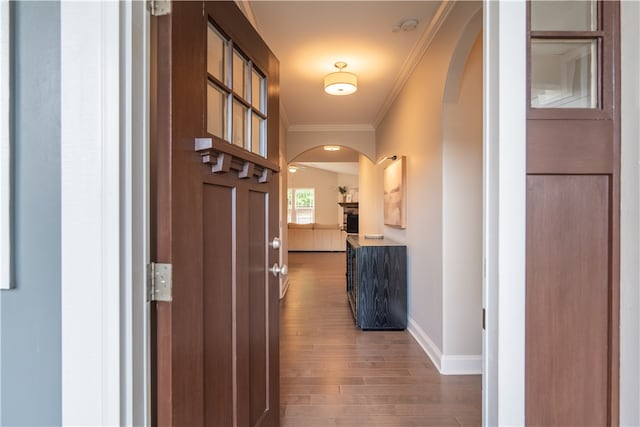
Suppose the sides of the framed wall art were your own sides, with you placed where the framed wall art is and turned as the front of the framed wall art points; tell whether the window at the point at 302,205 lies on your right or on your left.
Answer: on your right

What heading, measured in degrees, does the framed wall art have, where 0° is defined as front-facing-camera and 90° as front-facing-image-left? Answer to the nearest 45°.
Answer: approximately 90°

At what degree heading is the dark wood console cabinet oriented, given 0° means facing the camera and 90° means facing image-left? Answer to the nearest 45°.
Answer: approximately 90°

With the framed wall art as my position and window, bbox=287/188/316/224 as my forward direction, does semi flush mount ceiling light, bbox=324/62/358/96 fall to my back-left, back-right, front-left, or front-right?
back-left

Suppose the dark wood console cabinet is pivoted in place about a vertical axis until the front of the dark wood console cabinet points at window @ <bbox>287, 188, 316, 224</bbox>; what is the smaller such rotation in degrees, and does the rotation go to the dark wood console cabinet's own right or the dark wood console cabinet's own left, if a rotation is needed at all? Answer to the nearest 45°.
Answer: approximately 90° to the dark wood console cabinet's own right

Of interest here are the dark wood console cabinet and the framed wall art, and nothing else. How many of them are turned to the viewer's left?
2
